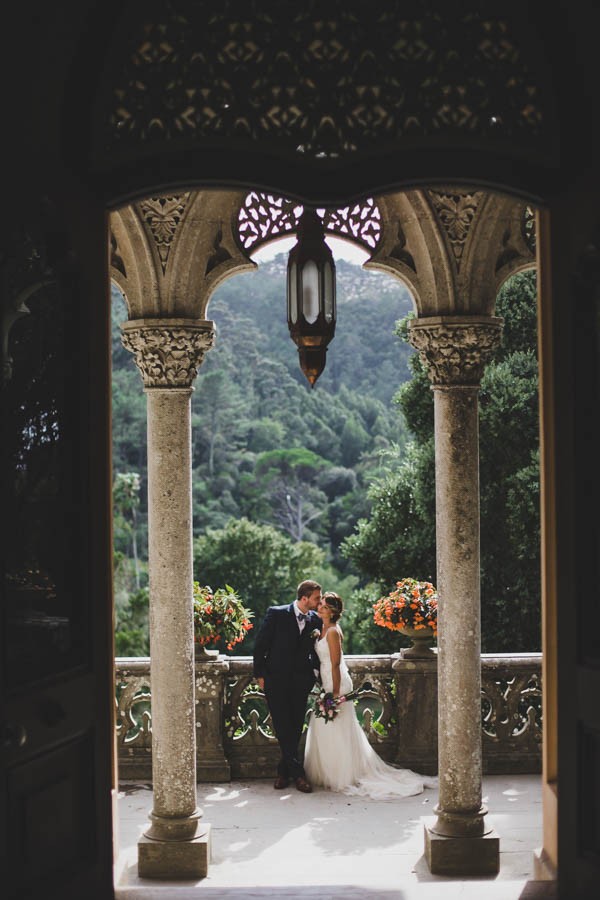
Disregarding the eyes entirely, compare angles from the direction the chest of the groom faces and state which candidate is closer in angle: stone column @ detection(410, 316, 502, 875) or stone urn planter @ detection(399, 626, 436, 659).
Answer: the stone column

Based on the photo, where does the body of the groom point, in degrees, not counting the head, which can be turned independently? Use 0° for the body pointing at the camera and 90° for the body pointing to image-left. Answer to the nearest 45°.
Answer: approximately 315°

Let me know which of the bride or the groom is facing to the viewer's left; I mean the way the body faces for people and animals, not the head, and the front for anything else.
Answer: the bride

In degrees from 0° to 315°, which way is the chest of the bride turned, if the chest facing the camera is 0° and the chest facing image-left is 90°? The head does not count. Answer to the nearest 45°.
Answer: approximately 90°

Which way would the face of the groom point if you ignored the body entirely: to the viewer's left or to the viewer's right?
to the viewer's right

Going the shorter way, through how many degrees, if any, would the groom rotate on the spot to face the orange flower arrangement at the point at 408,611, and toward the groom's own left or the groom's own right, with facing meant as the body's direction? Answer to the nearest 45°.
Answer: approximately 45° to the groom's own left

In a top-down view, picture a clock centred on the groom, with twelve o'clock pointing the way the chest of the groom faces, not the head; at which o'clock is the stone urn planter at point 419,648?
The stone urn planter is roughly at 10 o'clock from the groom.

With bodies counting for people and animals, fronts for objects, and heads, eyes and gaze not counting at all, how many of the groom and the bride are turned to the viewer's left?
1
